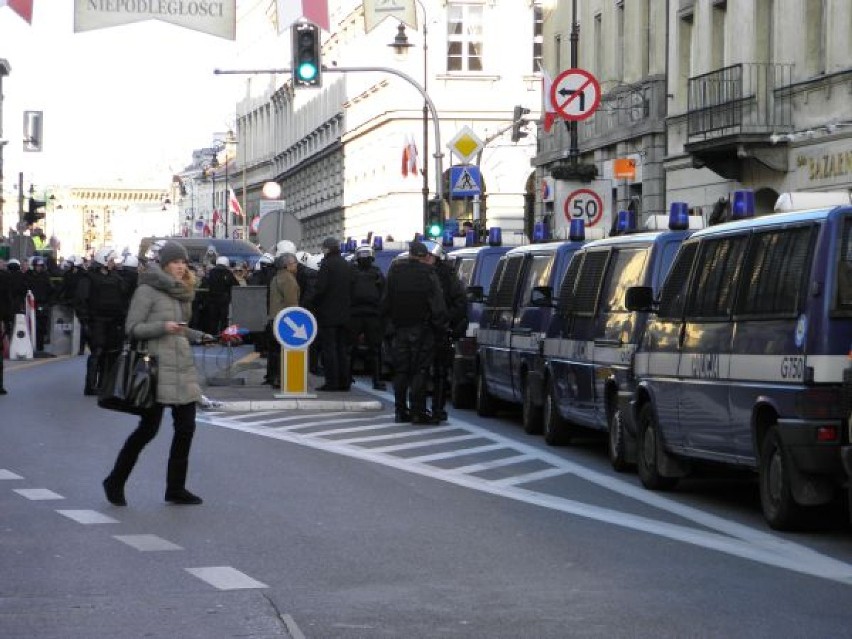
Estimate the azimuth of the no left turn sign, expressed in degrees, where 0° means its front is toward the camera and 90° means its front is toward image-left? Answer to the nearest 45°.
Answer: approximately 0°

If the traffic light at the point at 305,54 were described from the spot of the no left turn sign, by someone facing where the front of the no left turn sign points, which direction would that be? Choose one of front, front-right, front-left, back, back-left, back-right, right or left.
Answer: right

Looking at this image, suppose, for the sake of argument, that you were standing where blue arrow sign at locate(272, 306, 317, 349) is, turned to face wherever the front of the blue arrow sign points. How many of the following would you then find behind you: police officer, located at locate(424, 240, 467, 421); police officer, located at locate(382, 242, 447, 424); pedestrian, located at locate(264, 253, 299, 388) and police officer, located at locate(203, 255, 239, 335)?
2
